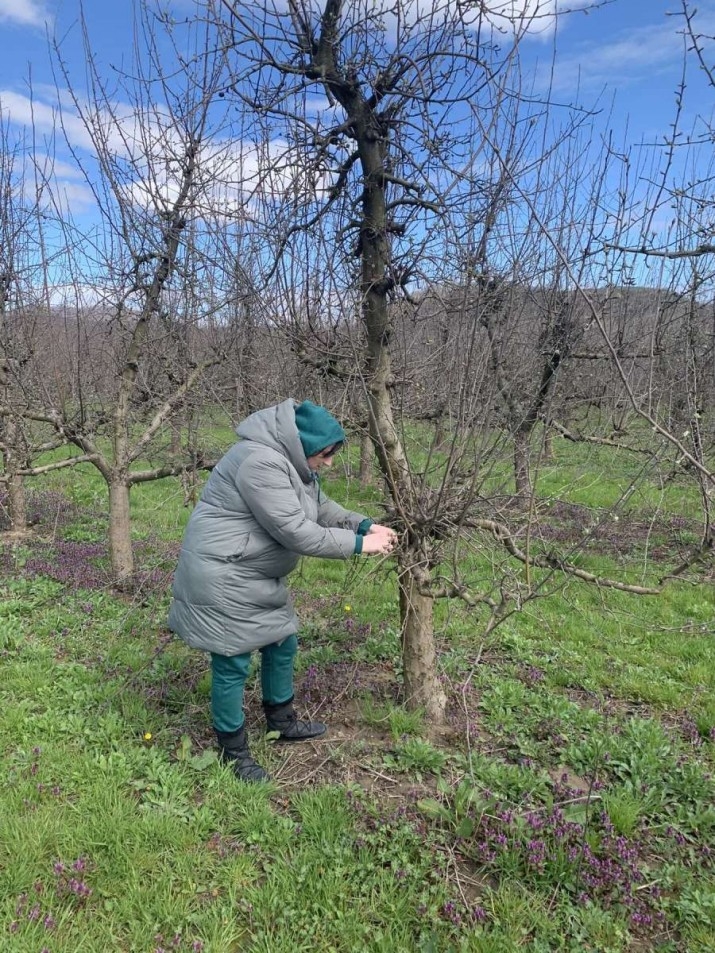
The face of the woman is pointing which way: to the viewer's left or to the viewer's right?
to the viewer's right

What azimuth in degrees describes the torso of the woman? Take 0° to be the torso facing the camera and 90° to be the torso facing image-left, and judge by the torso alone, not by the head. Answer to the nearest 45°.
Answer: approximately 270°
